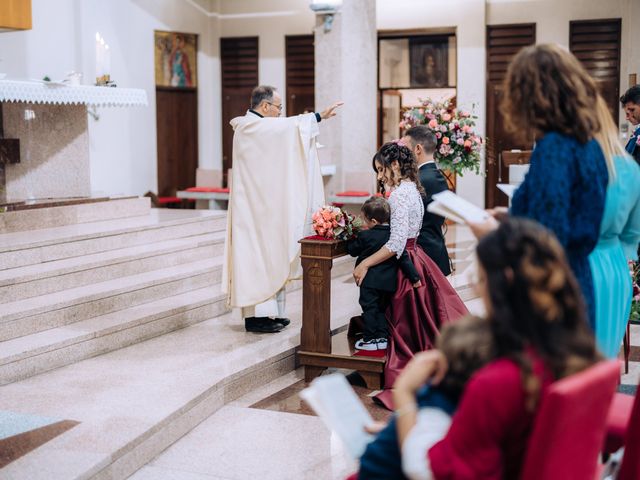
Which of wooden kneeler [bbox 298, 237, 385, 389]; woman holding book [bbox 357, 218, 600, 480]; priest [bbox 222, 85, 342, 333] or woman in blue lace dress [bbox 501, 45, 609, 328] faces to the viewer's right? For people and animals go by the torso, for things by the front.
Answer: the priest

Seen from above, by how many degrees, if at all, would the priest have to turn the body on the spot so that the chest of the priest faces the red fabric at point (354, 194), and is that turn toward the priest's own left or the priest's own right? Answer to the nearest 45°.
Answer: approximately 90° to the priest's own left

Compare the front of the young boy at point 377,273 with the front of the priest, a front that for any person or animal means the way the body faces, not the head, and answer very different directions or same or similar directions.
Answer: very different directions

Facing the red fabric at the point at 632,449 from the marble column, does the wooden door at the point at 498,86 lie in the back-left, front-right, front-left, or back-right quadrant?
back-left

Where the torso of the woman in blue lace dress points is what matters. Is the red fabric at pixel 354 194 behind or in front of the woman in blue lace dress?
in front

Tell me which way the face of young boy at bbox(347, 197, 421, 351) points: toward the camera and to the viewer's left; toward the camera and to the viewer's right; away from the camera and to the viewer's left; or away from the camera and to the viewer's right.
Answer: away from the camera and to the viewer's left

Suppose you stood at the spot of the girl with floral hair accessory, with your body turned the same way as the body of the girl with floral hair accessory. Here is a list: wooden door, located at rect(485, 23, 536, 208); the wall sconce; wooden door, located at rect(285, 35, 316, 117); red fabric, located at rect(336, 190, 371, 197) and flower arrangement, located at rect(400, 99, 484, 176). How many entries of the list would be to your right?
5

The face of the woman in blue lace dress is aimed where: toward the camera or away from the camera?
away from the camera

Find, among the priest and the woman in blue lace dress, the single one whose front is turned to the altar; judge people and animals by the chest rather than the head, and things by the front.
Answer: the woman in blue lace dress

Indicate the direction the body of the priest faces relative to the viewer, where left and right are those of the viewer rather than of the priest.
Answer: facing to the right of the viewer

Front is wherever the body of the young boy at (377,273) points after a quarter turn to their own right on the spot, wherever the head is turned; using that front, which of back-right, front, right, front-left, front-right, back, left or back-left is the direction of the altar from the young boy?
front-left

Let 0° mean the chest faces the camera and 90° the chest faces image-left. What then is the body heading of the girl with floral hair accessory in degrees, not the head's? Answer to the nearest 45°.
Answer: approximately 90°

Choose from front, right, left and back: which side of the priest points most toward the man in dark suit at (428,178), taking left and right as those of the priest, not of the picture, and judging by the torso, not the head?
front

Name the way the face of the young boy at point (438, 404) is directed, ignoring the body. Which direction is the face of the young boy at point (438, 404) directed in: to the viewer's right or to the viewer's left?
to the viewer's left

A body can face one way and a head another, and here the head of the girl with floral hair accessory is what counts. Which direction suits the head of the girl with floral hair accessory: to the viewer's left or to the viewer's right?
to the viewer's left

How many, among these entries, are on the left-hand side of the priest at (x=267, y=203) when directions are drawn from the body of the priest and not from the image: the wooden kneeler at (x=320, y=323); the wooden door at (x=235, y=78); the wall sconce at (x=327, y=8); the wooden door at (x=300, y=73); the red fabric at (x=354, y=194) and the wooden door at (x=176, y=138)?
5

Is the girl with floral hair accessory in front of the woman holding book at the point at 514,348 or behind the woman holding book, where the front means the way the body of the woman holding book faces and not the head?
in front

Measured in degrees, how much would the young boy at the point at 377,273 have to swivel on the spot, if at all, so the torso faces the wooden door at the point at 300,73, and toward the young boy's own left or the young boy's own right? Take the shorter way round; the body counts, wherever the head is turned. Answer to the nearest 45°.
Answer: approximately 90° to the young boy's own right

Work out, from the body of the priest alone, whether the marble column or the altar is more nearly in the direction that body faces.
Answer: the marble column
